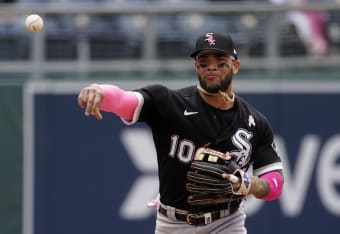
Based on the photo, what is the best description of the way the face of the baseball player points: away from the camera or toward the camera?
toward the camera

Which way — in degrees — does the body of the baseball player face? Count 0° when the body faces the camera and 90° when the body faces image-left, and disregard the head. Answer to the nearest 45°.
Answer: approximately 0°
